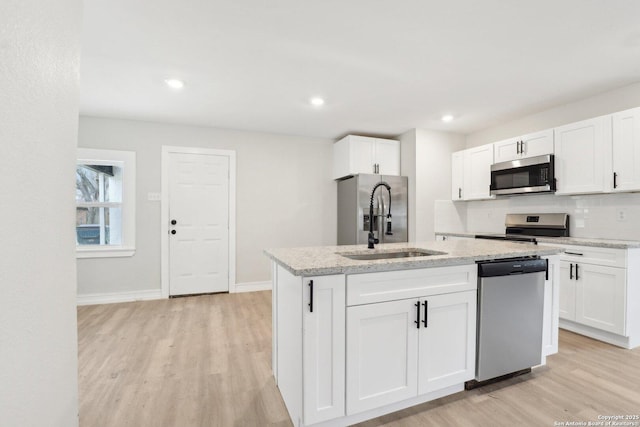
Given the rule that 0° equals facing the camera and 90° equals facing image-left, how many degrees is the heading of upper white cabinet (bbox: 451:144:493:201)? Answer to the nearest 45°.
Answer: approximately 45°

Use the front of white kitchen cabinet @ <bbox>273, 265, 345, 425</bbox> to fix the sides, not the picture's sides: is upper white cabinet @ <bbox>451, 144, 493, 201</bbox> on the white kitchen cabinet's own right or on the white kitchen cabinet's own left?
on the white kitchen cabinet's own left

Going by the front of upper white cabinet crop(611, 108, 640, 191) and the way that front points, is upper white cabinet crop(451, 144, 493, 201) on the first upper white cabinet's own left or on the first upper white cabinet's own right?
on the first upper white cabinet's own right

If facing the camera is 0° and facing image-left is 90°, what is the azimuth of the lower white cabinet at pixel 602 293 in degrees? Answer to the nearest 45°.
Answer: approximately 45°

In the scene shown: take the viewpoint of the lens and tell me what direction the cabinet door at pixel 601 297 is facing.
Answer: facing the viewer and to the left of the viewer

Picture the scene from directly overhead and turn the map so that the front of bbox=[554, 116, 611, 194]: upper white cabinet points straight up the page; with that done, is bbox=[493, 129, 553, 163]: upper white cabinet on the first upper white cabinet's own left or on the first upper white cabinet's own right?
on the first upper white cabinet's own right

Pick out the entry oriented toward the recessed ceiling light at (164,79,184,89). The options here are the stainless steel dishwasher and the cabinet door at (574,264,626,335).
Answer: the cabinet door

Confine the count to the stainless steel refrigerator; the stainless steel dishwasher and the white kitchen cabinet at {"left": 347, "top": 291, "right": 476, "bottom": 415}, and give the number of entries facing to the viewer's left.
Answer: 0

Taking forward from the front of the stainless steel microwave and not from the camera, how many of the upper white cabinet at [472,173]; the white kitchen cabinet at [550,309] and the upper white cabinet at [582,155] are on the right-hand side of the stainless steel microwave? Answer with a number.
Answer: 1

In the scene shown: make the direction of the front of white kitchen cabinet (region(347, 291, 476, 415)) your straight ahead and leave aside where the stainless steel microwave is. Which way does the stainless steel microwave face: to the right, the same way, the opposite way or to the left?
to the right

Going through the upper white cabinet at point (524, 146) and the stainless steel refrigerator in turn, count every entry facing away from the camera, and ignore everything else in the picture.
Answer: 0

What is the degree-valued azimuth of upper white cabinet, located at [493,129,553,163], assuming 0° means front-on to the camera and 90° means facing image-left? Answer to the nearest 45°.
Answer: approximately 45°

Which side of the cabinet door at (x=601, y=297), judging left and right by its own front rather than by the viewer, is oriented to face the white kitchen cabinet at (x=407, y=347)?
front

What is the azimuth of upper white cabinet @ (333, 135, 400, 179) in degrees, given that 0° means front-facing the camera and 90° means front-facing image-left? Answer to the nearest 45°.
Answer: approximately 315°

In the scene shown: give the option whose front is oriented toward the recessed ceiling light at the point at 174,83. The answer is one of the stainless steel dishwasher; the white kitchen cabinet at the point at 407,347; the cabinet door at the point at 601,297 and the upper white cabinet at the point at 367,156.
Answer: the cabinet door
